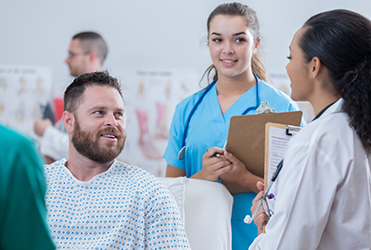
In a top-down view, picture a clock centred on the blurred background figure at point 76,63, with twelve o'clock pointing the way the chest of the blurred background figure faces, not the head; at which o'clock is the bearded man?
The bearded man is roughly at 9 o'clock from the blurred background figure.

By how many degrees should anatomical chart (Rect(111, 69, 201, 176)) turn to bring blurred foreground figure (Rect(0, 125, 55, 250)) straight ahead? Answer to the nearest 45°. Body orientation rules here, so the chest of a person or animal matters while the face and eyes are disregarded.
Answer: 0° — it already faces them

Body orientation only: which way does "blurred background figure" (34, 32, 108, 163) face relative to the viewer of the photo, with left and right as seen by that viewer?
facing to the left of the viewer

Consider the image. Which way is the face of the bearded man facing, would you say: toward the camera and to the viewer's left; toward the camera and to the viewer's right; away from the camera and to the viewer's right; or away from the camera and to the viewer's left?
toward the camera and to the viewer's right

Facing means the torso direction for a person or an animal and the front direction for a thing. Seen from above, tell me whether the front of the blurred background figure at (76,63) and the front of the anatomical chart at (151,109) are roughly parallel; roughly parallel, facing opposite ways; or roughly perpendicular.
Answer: roughly perpendicular

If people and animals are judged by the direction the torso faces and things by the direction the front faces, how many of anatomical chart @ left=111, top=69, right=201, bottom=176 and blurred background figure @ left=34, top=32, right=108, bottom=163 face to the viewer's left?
1

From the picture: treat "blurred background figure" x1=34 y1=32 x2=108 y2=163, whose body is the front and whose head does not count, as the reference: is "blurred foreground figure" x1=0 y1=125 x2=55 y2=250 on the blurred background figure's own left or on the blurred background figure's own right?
on the blurred background figure's own left

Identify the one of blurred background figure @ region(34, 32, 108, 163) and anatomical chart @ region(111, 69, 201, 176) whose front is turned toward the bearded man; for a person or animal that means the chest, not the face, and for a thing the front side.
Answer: the anatomical chart
